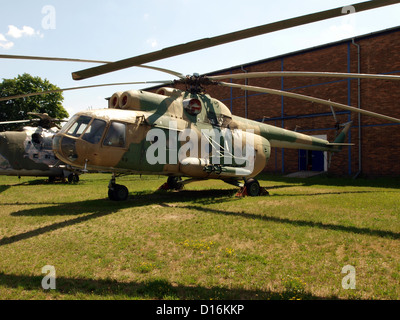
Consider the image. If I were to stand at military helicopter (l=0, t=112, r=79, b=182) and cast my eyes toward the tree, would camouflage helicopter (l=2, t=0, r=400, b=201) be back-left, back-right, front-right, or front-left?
back-right

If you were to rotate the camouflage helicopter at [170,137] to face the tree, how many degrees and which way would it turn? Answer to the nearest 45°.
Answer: approximately 90° to its right

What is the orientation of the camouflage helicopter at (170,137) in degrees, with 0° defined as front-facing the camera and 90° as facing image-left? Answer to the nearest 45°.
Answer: approximately 45°

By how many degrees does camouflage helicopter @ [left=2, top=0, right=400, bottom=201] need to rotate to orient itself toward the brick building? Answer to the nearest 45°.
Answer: approximately 180°

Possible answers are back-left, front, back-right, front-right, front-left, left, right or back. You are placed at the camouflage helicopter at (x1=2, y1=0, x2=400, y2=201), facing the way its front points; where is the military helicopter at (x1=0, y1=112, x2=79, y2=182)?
right
